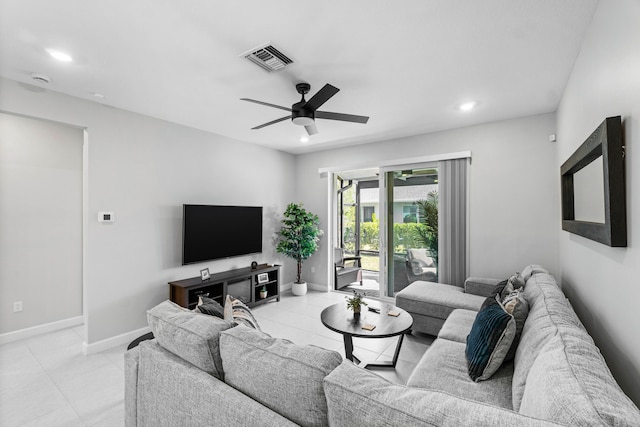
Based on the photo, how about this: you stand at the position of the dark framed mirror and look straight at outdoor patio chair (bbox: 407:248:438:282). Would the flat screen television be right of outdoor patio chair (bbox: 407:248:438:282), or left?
left

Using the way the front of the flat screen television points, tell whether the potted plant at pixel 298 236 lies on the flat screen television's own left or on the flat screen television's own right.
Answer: on the flat screen television's own left

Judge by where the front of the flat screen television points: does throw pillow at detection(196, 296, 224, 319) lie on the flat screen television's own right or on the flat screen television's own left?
on the flat screen television's own right

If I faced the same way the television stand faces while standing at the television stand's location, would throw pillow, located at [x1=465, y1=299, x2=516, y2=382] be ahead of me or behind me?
ahead

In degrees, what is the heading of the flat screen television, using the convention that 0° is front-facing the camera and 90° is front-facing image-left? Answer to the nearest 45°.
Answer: approximately 315°

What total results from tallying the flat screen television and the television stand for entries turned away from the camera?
0

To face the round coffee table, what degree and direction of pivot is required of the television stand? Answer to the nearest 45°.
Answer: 0° — it already faces it

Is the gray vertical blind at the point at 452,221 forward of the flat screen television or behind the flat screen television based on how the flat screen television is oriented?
forward

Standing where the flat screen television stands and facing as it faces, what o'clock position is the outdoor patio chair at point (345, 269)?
The outdoor patio chair is roughly at 10 o'clock from the flat screen television.

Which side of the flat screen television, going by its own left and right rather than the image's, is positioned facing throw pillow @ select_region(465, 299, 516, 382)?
front

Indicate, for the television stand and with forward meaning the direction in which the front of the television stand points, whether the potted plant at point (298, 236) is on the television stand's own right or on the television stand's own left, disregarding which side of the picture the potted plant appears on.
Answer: on the television stand's own left

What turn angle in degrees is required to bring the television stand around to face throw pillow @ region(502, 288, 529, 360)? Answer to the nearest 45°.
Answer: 0° — it already faces it

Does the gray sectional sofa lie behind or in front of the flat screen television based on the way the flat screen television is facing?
in front
